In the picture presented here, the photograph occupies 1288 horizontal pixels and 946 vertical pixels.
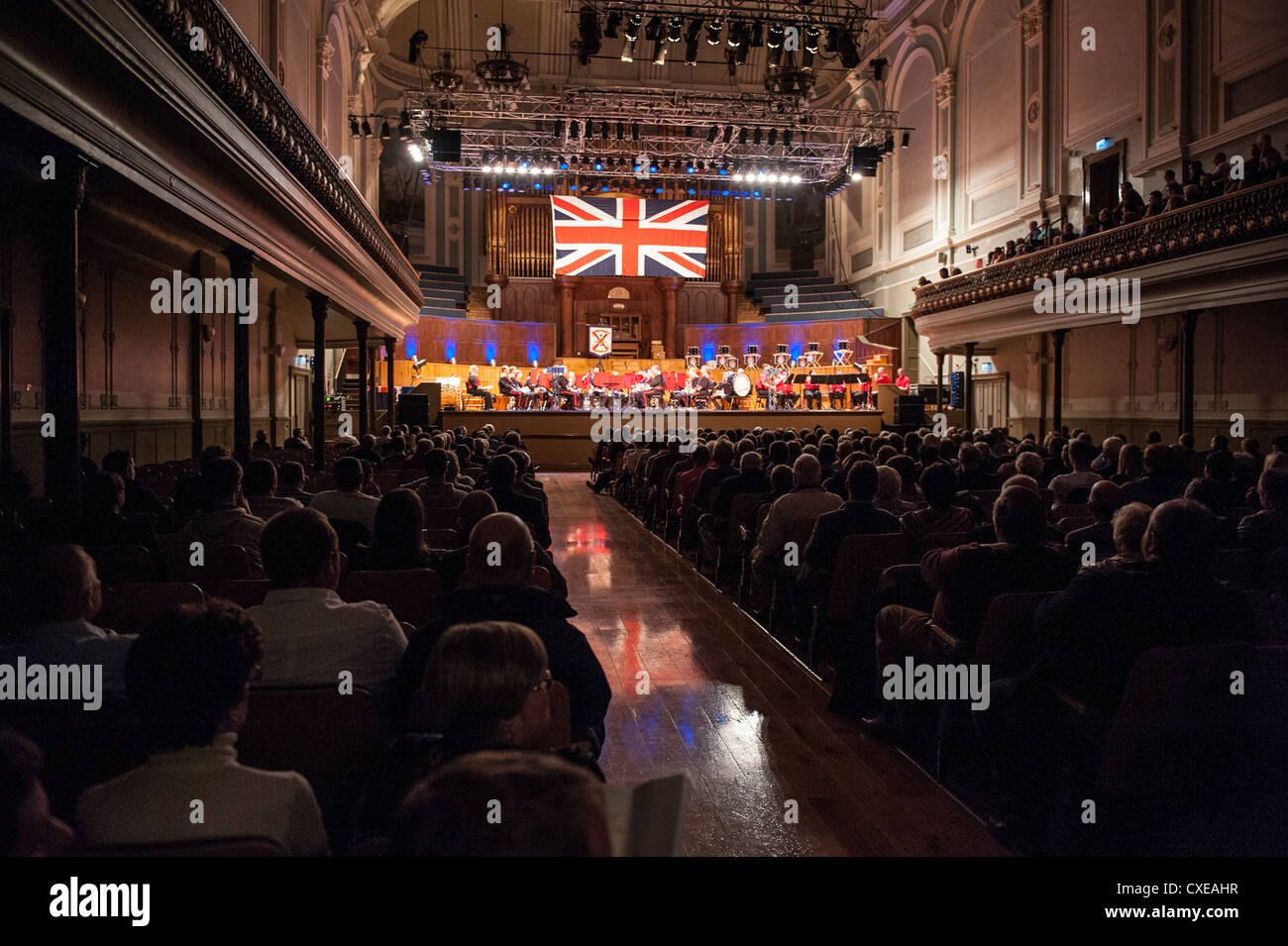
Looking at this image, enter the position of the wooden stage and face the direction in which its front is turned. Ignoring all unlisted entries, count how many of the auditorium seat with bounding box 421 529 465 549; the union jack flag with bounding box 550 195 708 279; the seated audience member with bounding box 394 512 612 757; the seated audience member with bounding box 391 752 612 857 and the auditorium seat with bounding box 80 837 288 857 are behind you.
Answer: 1

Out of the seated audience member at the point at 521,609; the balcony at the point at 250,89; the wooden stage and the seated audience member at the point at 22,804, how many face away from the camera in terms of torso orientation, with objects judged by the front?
2

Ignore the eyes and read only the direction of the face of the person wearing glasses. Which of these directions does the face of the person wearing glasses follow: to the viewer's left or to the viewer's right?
to the viewer's right

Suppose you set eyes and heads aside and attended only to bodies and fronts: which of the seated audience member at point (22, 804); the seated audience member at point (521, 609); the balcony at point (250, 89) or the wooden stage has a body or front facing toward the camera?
the wooden stage

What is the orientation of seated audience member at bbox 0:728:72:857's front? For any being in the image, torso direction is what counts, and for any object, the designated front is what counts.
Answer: away from the camera

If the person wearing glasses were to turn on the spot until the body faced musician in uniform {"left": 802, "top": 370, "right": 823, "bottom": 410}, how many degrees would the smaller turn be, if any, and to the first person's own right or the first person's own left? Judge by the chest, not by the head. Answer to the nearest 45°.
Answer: approximately 45° to the first person's own left

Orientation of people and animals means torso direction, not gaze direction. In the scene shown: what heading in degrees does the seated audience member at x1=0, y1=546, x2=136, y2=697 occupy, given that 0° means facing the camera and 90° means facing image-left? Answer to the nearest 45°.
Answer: approximately 225°

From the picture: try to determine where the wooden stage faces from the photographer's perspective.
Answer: facing the viewer

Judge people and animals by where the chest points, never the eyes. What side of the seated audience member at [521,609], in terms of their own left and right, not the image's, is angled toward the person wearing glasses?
back

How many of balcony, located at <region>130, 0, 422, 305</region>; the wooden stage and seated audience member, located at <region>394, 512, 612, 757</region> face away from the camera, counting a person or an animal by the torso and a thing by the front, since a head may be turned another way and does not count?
1

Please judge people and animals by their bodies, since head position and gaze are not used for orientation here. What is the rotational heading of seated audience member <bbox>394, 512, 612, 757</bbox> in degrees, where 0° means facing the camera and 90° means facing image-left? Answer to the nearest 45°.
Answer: approximately 180°

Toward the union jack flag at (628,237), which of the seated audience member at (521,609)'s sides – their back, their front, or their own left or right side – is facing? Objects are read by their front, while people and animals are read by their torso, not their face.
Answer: front

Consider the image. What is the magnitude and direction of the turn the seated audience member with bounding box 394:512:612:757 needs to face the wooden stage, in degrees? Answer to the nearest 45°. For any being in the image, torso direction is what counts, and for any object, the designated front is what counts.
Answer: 0° — they already face it

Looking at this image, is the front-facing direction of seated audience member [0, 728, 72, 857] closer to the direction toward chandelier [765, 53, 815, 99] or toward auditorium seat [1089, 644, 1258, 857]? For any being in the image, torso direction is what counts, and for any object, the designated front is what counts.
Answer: the chandelier

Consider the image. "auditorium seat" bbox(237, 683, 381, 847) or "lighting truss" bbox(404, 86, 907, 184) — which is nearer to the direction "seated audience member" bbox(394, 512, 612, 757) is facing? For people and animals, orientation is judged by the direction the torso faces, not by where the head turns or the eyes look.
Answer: the lighting truss

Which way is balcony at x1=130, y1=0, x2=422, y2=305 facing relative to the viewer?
to the viewer's right

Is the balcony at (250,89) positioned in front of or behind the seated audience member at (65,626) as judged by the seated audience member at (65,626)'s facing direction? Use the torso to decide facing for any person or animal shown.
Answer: in front

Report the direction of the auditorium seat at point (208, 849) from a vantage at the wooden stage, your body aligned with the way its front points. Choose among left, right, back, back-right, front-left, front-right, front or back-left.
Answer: front

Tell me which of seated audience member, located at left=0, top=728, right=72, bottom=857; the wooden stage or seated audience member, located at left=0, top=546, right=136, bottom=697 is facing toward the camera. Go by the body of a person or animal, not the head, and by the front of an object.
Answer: the wooden stage
